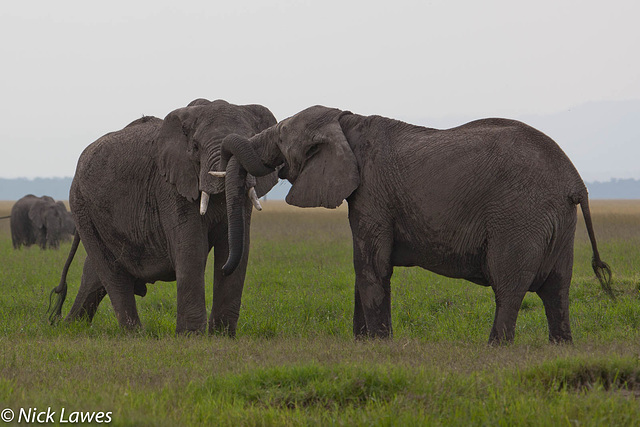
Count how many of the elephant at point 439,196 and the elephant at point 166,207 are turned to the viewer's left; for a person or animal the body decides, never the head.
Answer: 1

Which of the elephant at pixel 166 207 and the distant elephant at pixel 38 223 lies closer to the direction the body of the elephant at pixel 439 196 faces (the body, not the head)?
the elephant

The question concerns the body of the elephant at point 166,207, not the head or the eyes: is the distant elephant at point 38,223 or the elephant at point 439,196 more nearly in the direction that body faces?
the elephant

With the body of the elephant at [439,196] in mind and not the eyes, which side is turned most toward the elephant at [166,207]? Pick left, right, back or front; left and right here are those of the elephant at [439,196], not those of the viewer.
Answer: front

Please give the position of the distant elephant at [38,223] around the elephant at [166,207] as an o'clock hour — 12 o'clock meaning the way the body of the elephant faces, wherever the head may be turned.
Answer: The distant elephant is roughly at 7 o'clock from the elephant.

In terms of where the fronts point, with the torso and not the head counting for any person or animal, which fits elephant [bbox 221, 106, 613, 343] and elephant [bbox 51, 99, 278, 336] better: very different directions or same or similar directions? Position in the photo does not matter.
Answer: very different directions

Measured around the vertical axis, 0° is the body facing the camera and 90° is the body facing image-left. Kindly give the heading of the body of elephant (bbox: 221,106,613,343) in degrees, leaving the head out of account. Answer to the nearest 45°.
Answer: approximately 90°

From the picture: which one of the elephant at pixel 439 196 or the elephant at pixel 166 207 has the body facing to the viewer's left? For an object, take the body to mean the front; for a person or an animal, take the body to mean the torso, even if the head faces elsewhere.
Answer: the elephant at pixel 439 196

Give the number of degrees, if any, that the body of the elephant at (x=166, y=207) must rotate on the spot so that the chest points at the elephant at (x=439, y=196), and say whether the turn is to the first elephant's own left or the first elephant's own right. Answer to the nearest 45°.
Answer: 0° — it already faces it
